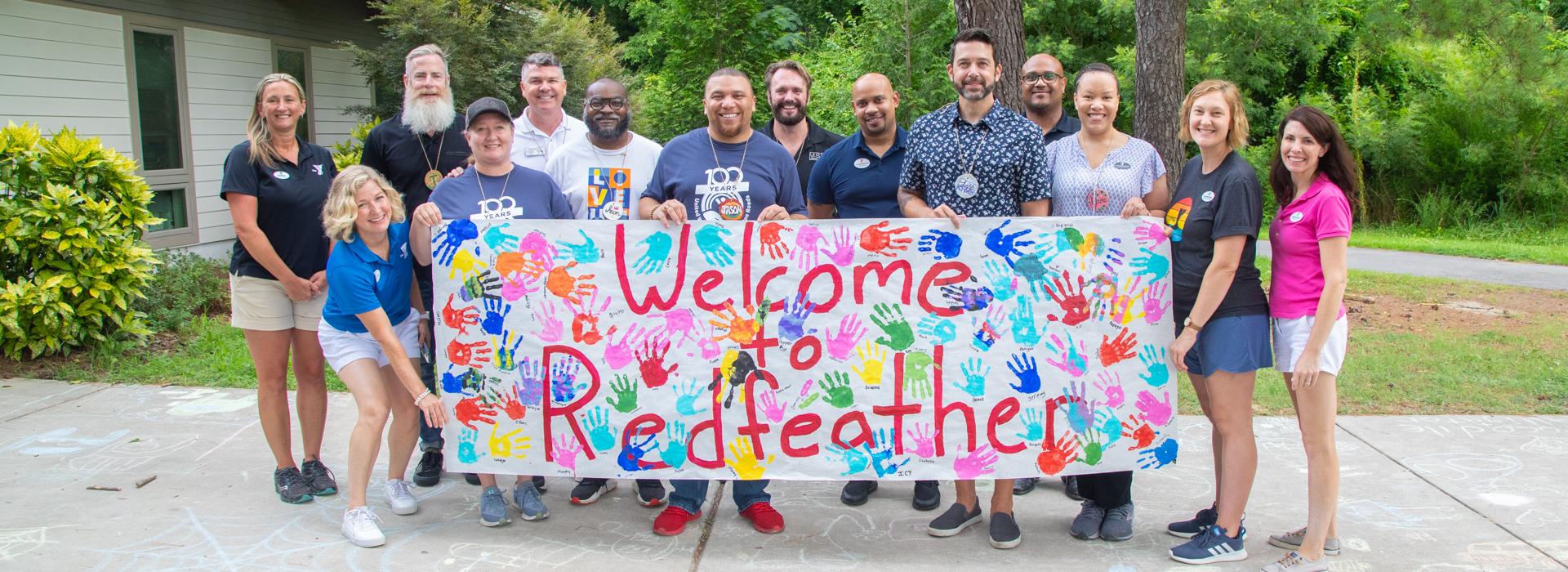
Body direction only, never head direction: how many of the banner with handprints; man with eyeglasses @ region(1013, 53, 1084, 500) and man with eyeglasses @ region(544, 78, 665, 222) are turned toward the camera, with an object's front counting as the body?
3

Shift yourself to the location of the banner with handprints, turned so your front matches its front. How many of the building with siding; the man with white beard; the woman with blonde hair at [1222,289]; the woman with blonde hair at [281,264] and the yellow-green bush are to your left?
1

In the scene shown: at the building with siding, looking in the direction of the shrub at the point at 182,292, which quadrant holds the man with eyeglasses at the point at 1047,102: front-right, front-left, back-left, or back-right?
front-left

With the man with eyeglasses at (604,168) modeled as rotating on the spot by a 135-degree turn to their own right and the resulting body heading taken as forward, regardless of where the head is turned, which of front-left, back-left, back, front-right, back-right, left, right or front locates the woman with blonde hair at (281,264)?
front-left

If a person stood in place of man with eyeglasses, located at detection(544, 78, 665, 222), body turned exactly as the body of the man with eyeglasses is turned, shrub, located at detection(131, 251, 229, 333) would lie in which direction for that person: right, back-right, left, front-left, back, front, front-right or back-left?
back-right

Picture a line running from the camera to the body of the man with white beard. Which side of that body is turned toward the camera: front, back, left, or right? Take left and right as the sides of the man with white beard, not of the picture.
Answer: front

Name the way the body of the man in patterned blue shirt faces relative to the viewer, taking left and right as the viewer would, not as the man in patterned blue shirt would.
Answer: facing the viewer

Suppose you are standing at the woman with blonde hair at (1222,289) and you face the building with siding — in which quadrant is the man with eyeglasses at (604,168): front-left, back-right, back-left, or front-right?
front-left

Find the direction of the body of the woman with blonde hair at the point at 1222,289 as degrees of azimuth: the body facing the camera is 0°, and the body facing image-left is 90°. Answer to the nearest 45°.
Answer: approximately 45°

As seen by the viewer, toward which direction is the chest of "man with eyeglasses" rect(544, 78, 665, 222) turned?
toward the camera

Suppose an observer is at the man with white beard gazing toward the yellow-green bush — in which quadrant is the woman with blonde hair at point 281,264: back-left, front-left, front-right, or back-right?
front-left
